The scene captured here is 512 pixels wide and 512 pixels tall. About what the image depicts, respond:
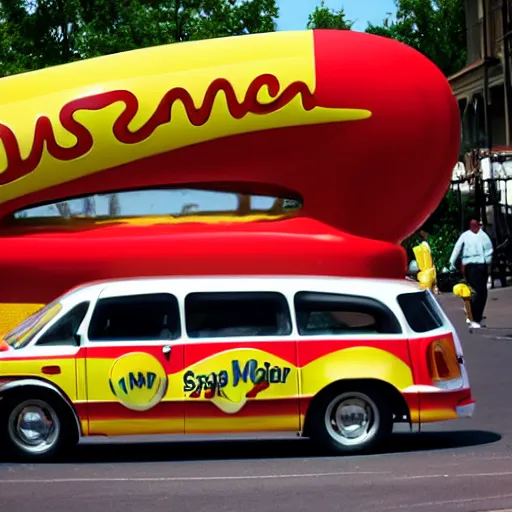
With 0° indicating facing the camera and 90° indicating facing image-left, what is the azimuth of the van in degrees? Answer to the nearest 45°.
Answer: approximately 90°

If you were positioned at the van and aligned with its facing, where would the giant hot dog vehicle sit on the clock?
The giant hot dog vehicle is roughly at 3 o'clock from the van.

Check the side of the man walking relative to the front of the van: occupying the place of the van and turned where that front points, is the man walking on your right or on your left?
on your right
